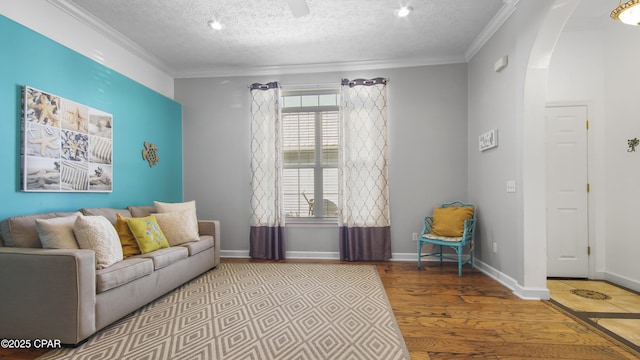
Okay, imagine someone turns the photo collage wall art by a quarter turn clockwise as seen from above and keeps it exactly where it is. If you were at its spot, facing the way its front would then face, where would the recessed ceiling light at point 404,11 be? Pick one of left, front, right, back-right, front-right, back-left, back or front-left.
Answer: left

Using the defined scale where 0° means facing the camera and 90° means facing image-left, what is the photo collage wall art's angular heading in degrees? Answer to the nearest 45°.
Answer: approximately 315°

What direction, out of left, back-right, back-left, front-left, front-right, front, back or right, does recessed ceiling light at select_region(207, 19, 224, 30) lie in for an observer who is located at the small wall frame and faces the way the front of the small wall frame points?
front

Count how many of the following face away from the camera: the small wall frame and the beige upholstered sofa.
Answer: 0

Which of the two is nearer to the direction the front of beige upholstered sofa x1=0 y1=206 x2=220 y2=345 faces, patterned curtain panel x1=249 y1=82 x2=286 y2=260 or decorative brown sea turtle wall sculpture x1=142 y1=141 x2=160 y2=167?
the patterned curtain panel

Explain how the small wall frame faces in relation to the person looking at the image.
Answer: facing the viewer and to the left of the viewer

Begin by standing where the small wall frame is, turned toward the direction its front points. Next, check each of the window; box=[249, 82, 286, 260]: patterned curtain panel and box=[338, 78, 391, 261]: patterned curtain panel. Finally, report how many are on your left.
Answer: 0

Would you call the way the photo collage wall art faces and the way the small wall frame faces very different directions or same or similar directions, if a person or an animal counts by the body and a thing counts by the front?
very different directions

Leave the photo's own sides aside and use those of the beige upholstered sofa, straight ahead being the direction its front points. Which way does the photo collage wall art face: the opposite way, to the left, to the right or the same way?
the same way

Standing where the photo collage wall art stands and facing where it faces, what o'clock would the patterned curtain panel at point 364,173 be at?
The patterned curtain panel is roughly at 11 o'clock from the photo collage wall art.

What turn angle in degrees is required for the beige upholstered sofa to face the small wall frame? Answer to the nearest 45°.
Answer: approximately 45° to its left

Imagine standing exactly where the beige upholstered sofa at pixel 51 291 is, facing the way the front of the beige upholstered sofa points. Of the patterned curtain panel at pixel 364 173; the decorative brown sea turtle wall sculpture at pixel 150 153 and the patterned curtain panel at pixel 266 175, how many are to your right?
0

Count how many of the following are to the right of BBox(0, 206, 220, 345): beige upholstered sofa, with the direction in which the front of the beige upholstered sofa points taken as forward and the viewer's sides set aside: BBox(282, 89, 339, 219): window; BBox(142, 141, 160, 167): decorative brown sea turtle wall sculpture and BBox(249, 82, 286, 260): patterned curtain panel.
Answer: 0

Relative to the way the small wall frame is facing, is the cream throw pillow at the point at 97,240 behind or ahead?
ahead

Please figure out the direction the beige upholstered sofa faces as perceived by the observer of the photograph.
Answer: facing the viewer and to the right of the viewer
